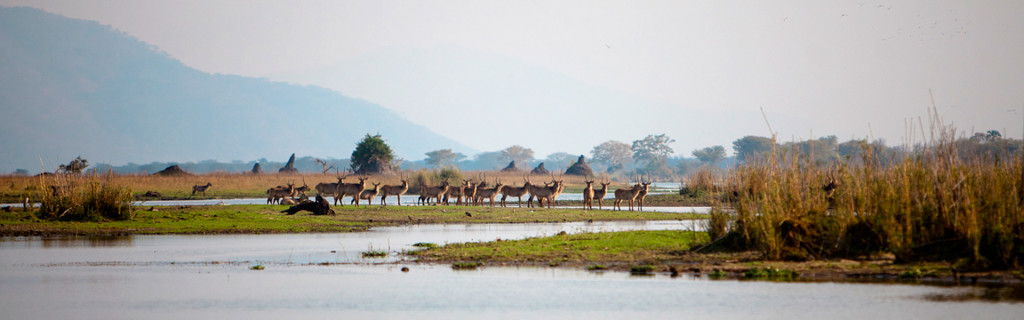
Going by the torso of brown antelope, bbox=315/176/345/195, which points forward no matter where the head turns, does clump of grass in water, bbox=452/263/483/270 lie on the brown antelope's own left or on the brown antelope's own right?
on the brown antelope's own right

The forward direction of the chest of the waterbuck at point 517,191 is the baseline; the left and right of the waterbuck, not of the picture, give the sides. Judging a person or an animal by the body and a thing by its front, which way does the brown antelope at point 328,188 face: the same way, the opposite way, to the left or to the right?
the same way

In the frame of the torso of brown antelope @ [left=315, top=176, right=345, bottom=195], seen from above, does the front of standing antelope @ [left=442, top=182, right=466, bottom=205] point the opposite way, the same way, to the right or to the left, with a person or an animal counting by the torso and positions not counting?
the same way

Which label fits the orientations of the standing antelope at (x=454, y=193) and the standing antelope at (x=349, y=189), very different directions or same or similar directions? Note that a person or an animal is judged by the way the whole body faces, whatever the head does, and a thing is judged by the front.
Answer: same or similar directions

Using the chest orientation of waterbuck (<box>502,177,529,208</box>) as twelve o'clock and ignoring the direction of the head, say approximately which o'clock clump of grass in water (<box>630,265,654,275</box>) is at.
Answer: The clump of grass in water is roughly at 3 o'clock from the waterbuck.

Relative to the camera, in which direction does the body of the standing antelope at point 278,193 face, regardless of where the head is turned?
to the viewer's right

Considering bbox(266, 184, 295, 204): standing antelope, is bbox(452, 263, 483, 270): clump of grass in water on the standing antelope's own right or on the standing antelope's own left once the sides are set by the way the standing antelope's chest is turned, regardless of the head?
on the standing antelope's own right
